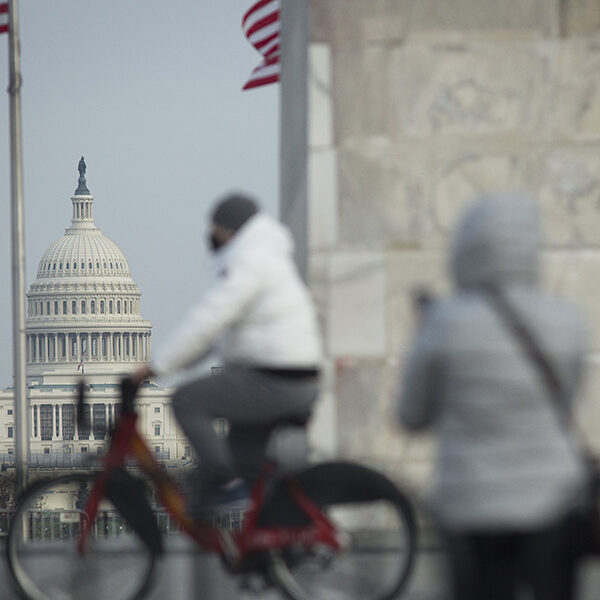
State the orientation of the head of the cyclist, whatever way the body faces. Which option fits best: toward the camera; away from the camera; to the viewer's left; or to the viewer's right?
to the viewer's left

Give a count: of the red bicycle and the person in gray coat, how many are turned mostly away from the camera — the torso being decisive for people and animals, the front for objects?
1

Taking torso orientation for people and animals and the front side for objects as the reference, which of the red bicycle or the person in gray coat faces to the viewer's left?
the red bicycle

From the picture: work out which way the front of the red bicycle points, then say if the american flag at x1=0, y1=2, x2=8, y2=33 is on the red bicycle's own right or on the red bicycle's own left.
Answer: on the red bicycle's own right

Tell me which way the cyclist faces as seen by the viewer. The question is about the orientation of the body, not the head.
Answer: to the viewer's left

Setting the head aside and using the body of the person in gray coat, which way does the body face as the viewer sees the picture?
away from the camera

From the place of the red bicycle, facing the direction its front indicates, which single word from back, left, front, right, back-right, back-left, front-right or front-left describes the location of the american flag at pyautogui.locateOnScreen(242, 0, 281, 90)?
right

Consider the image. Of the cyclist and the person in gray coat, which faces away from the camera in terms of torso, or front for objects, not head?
the person in gray coat

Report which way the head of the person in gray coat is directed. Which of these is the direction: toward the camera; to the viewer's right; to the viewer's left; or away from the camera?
away from the camera

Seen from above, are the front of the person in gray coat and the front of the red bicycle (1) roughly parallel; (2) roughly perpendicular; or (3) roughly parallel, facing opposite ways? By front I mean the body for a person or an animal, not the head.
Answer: roughly perpendicular

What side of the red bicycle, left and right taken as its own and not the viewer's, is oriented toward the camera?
left

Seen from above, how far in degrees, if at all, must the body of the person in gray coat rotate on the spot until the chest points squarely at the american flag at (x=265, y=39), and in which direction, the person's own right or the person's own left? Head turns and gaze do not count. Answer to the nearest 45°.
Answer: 0° — they already face it

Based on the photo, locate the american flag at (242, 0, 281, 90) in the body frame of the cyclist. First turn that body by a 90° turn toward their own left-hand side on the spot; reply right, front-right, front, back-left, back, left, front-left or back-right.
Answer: back

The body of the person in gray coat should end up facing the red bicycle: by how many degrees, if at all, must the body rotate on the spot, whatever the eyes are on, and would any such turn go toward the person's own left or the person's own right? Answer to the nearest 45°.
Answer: approximately 45° to the person's own left

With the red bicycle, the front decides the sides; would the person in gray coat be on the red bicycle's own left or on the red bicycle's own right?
on the red bicycle's own left

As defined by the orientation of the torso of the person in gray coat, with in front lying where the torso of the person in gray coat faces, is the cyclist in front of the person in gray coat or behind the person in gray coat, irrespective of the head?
in front
